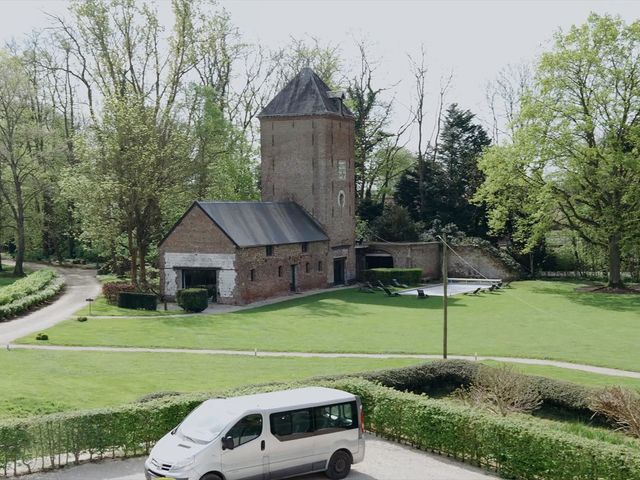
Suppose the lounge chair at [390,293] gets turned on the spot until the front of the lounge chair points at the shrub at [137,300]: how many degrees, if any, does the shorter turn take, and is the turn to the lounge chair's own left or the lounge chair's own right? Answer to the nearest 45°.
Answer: approximately 135° to the lounge chair's own right

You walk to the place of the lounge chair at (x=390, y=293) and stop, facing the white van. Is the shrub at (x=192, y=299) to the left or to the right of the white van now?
right

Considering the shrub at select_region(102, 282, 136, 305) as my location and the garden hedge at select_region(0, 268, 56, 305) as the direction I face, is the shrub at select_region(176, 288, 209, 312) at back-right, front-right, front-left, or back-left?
back-left

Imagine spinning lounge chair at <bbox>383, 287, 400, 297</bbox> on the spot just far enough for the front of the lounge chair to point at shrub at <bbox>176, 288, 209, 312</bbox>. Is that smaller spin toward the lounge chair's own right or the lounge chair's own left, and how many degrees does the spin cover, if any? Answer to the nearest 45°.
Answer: approximately 135° to the lounge chair's own right

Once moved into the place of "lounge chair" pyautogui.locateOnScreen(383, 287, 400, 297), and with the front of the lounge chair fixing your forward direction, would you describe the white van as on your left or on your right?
on your right
